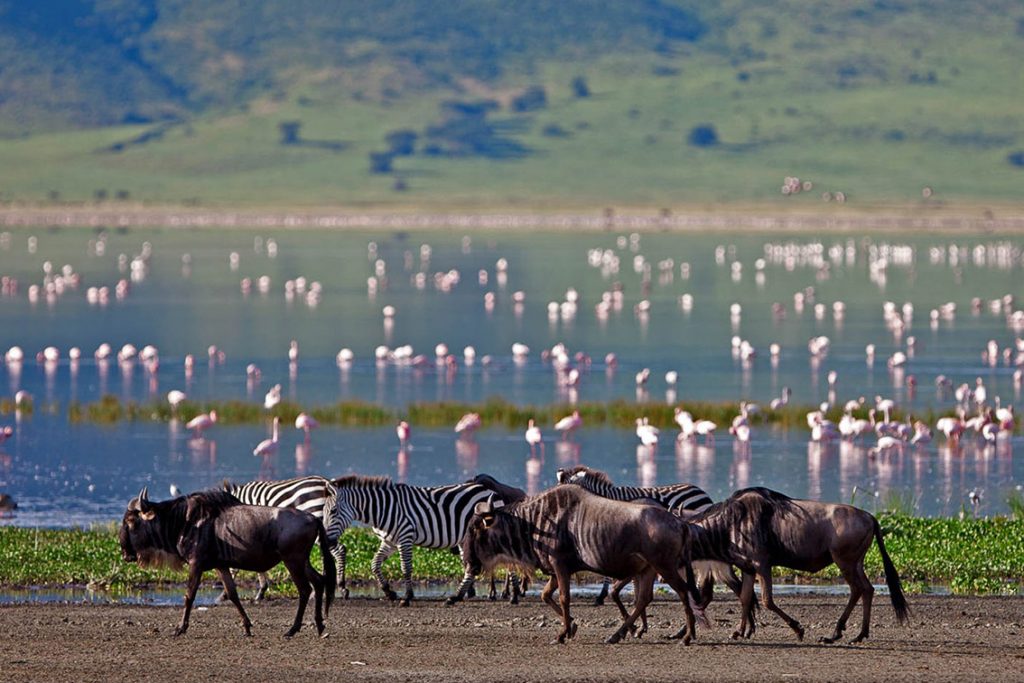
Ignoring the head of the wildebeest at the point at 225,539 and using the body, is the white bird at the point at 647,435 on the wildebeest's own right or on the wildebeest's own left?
on the wildebeest's own right

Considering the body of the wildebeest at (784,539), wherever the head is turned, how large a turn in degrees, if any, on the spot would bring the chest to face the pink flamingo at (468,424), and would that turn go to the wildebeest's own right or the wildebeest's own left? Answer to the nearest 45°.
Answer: approximately 90° to the wildebeest's own right

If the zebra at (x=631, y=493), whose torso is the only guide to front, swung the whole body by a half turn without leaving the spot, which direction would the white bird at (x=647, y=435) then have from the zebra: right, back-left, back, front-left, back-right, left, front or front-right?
left

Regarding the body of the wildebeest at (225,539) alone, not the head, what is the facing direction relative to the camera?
to the viewer's left

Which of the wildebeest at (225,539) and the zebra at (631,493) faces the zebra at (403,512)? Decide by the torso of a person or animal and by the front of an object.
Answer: the zebra at (631,493)

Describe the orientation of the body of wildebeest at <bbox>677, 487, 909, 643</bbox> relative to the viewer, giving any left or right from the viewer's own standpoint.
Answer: facing to the left of the viewer

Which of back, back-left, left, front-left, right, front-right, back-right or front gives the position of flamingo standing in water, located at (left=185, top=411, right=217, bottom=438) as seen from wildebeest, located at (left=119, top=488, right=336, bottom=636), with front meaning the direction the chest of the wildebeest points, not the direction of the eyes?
right

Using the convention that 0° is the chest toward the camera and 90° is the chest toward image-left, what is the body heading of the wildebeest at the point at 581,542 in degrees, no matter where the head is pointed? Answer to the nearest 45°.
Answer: approximately 90°

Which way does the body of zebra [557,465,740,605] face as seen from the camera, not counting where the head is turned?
to the viewer's left
